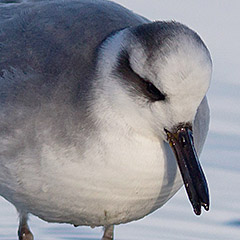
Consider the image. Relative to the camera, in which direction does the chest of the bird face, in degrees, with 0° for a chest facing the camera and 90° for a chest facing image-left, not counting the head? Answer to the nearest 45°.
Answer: approximately 315°
